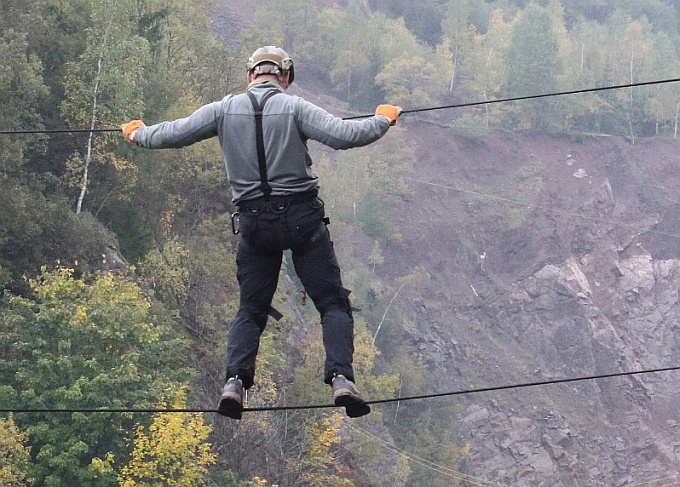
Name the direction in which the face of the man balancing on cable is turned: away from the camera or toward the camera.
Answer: away from the camera

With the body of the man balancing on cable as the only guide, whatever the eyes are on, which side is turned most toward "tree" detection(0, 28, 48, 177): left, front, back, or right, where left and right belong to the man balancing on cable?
front

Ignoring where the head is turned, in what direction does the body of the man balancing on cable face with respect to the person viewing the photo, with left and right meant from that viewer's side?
facing away from the viewer

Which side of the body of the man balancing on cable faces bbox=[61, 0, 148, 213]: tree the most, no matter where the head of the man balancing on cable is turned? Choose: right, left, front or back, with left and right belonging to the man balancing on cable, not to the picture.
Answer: front
